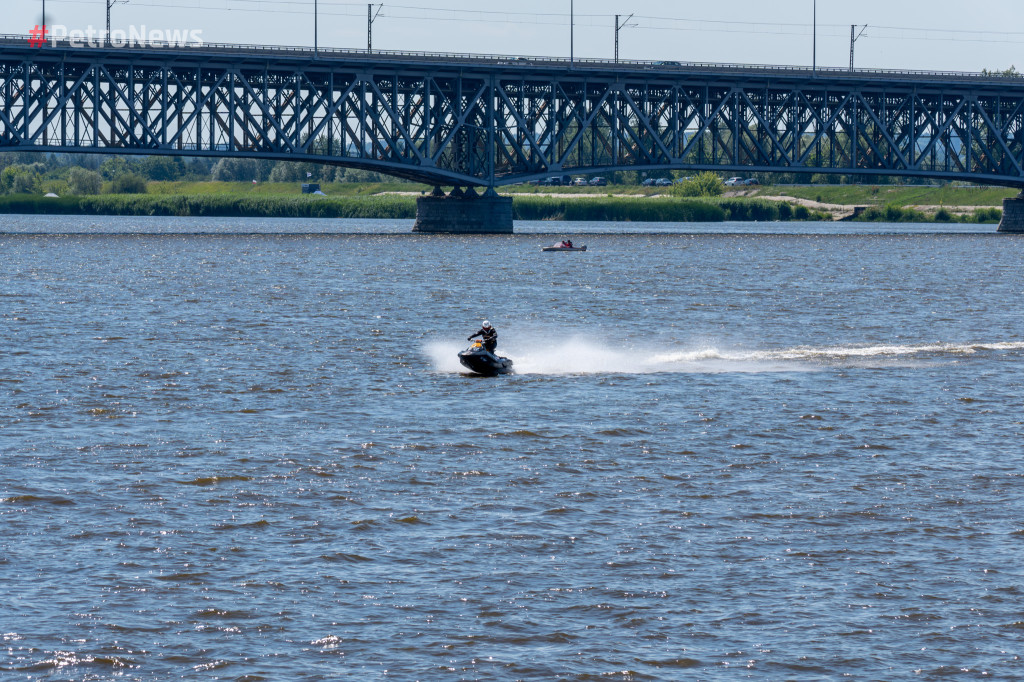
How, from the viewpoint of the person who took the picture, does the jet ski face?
facing the viewer and to the left of the viewer

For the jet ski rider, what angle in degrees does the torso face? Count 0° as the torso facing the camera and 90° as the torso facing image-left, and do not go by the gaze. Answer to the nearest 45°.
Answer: approximately 45°
